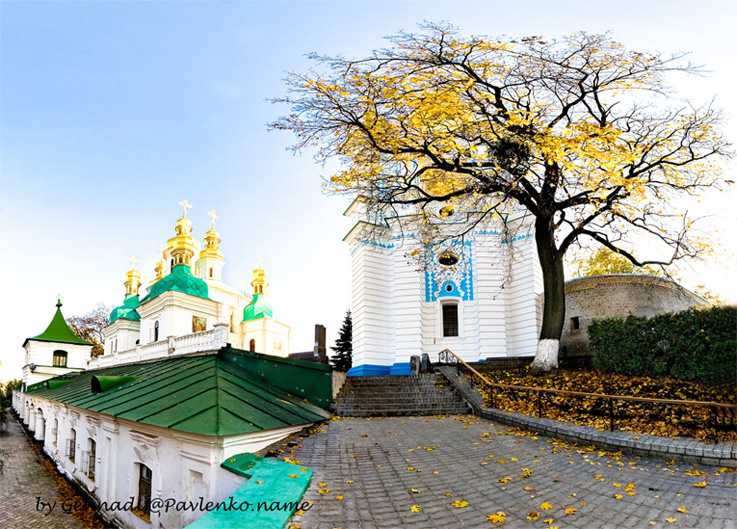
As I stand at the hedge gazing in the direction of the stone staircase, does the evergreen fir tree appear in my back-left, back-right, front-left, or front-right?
front-right

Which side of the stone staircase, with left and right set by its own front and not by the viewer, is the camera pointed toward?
front

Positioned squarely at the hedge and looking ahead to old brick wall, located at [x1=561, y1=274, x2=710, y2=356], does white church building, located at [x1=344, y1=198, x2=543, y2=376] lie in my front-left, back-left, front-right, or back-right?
front-left

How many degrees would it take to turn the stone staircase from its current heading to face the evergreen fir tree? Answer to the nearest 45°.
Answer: approximately 180°

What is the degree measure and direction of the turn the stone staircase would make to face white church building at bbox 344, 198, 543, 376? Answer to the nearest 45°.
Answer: approximately 180°

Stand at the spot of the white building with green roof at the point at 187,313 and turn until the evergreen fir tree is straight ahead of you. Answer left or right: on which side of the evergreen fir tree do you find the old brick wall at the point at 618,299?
right

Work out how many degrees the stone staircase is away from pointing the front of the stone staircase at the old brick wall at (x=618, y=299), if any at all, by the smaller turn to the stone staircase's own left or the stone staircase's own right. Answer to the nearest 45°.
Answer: approximately 135° to the stone staircase's own left
